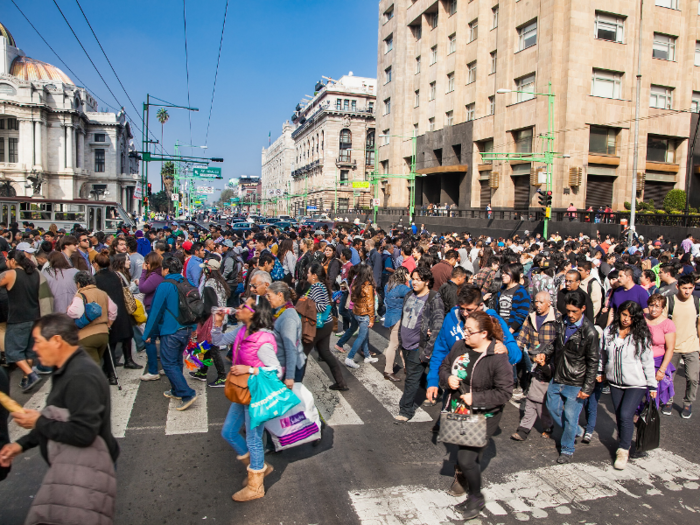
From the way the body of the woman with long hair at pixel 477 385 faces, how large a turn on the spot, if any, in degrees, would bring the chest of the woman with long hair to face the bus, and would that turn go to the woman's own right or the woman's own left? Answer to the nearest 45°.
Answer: approximately 90° to the woman's own right

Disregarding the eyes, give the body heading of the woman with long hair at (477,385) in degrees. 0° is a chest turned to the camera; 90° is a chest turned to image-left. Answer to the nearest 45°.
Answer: approximately 45°

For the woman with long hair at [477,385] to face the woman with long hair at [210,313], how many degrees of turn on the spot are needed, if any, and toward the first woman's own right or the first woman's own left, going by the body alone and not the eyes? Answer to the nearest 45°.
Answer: approximately 90° to the first woman's own right

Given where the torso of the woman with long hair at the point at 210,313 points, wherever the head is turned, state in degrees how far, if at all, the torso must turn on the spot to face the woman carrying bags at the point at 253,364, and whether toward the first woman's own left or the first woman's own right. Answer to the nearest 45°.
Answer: approximately 90° to the first woman's own left

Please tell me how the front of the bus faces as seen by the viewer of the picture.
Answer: facing to the right of the viewer

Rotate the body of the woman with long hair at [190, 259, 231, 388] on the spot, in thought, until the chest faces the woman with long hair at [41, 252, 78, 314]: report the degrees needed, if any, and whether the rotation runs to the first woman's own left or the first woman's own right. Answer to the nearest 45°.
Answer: approximately 45° to the first woman's own right

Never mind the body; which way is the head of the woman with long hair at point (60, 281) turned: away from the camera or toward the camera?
away from the camera

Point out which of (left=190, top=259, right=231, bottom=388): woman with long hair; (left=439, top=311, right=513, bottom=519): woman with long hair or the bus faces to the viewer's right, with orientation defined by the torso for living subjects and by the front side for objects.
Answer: the bus
